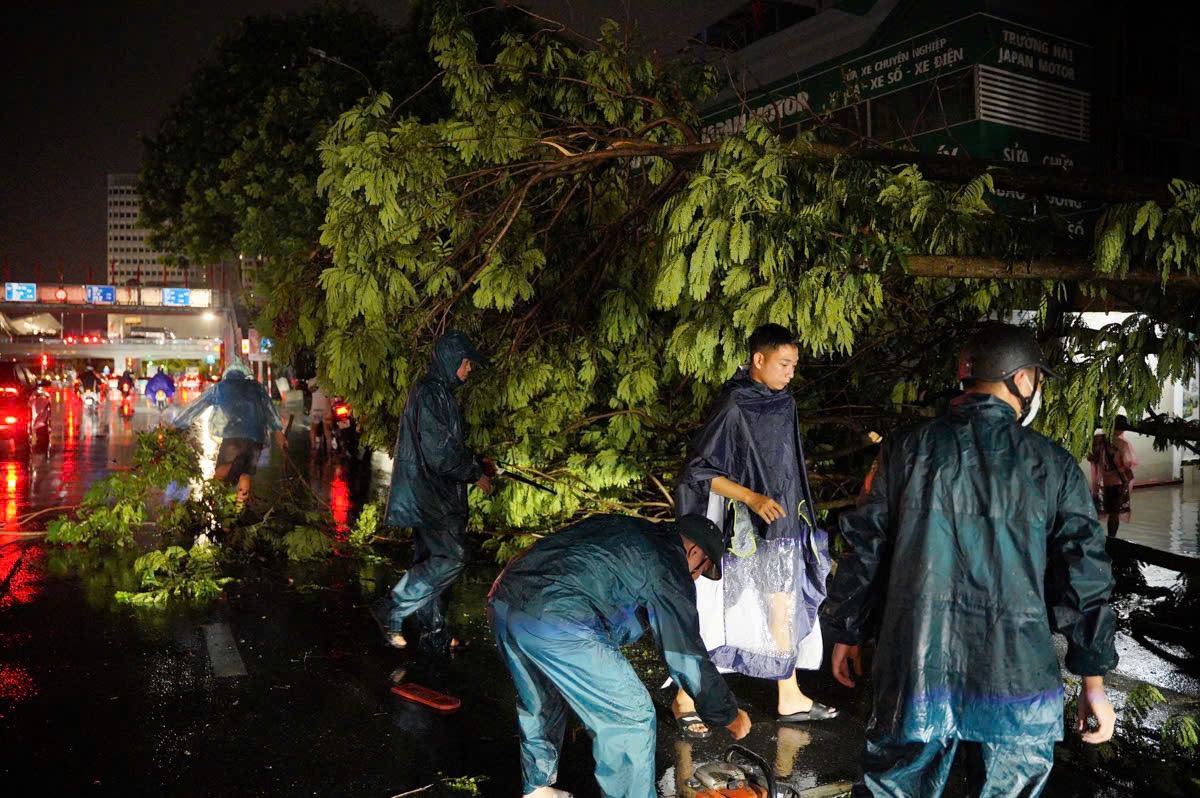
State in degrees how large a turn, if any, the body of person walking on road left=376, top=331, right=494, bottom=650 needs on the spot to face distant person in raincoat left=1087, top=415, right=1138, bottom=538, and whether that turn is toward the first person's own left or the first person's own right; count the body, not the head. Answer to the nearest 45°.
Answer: approximately 45° to the first person's own left

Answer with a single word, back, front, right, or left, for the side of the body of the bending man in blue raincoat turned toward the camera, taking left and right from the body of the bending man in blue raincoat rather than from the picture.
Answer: right

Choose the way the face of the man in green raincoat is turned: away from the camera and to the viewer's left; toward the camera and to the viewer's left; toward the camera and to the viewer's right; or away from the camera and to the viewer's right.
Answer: away from the camera and to the viewer's right

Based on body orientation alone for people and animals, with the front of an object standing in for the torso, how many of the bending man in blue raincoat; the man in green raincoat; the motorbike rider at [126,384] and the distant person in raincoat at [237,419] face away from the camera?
3

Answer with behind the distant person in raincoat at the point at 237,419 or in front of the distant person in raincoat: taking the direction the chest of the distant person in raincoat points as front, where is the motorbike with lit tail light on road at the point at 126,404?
in front

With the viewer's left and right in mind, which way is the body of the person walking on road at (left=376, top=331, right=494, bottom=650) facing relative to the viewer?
facing to the right of the viewer

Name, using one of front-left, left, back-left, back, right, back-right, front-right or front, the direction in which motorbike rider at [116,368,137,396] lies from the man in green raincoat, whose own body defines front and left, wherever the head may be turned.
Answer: front-left

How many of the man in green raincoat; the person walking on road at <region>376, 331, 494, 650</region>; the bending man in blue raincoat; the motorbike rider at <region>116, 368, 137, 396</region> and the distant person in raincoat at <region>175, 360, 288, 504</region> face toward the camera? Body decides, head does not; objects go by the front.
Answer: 0

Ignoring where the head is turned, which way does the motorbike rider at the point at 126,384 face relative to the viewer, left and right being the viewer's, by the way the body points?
facing away from the viewer

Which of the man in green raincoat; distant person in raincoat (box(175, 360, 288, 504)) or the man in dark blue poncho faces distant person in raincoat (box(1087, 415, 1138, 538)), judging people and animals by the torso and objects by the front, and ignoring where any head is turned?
the man in green raincoat

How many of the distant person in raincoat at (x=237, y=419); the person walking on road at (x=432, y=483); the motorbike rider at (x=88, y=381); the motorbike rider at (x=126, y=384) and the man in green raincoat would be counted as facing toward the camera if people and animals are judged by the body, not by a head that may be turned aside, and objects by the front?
1

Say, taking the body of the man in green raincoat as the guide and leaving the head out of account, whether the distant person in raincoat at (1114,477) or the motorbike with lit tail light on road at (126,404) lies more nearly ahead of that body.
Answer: the distant person in raincoat

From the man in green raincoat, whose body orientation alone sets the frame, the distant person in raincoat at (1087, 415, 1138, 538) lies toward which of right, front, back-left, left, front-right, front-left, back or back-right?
front

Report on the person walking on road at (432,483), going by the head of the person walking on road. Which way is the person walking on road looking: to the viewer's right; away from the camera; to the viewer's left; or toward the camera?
to the viewer's right

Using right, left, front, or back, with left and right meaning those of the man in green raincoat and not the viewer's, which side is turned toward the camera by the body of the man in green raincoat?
back

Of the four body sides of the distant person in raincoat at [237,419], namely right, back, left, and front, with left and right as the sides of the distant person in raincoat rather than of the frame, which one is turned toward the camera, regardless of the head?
back

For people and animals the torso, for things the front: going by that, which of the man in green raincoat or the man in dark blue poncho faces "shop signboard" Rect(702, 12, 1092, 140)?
the man in green raincoat
